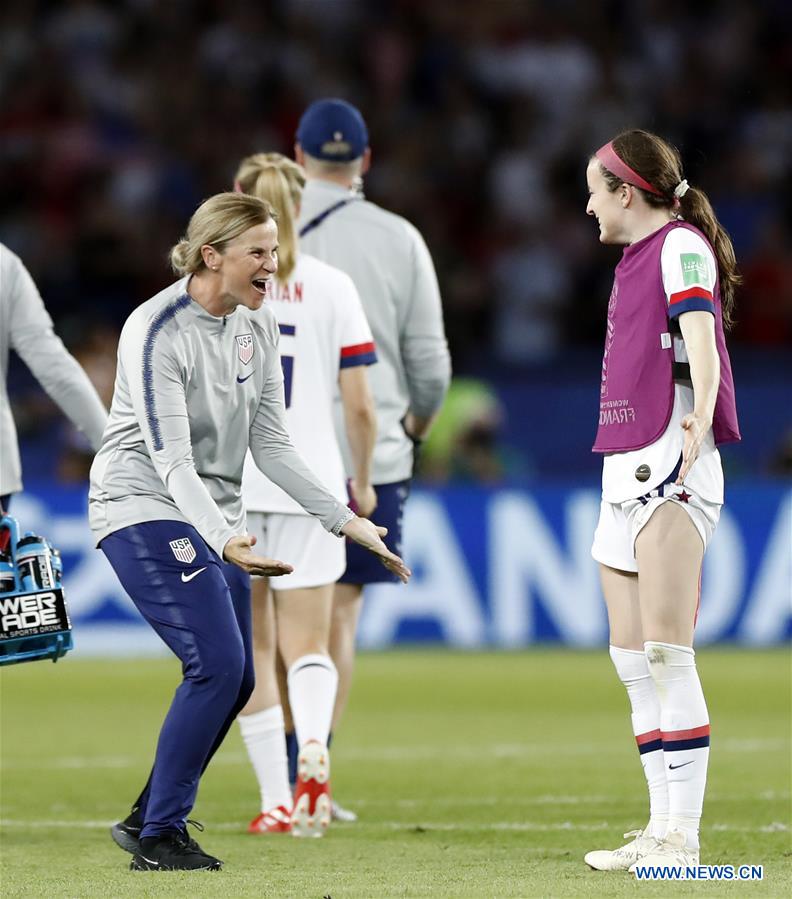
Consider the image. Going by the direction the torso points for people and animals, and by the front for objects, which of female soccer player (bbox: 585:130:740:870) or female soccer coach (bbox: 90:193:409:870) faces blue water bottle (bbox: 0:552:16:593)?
female soccer player (bbox: 585:130:740:870)

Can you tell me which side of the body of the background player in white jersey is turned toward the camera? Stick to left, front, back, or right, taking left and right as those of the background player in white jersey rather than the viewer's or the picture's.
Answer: back

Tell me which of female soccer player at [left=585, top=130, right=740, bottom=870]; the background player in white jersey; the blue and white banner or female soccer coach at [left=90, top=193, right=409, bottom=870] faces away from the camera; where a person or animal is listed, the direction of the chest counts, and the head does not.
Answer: the background player in white jersey

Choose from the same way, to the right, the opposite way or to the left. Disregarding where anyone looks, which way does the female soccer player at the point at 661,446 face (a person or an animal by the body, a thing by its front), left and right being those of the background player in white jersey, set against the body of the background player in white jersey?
to the left

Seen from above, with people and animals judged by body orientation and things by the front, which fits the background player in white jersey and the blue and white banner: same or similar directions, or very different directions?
very different directions

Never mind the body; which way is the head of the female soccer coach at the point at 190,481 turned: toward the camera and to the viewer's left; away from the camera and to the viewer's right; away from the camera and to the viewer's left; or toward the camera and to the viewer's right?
toward the camera and to the viewer's right

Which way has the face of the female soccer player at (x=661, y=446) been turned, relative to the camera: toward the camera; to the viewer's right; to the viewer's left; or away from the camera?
to the viewer's left

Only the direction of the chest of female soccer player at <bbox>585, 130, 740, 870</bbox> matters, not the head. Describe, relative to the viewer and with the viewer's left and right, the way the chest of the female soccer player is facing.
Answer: facing to the left of the viewer
